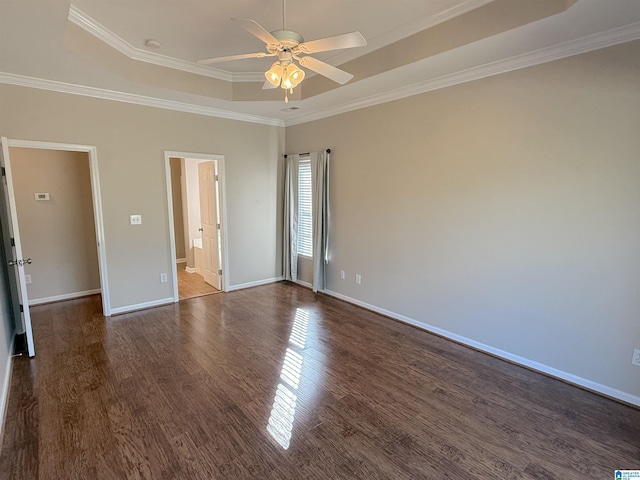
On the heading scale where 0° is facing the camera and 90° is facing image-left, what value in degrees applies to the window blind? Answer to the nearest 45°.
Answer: approximately 45°

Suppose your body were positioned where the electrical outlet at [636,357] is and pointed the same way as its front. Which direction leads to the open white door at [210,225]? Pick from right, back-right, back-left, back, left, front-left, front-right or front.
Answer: right

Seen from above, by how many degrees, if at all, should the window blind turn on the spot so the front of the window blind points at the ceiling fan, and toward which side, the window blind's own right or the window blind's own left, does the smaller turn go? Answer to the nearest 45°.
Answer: approximately 45° to the window blind's own left

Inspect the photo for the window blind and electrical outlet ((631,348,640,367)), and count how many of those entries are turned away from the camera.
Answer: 0

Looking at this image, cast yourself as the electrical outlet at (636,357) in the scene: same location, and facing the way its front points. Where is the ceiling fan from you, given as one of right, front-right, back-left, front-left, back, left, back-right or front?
front-right

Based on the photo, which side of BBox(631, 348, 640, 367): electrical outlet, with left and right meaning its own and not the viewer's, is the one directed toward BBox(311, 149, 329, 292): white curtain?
right

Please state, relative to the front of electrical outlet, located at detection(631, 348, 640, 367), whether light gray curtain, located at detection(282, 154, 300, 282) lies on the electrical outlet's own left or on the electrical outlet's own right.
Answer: on the electrical outlet's own right

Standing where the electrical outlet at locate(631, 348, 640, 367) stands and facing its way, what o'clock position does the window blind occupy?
The window blind is roughly at 3 o'clock from the electrical outlet.

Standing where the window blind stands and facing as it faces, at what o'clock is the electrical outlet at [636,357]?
The electrical outlet is roughly at 9 o'clock from the window blind.
